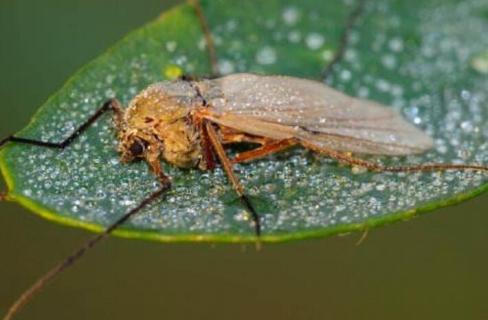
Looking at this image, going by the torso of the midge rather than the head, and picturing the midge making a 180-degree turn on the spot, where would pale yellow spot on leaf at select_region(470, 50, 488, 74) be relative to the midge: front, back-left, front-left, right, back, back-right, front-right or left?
front

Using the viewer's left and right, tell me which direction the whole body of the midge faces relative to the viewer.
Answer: facing to the left of the viewer
